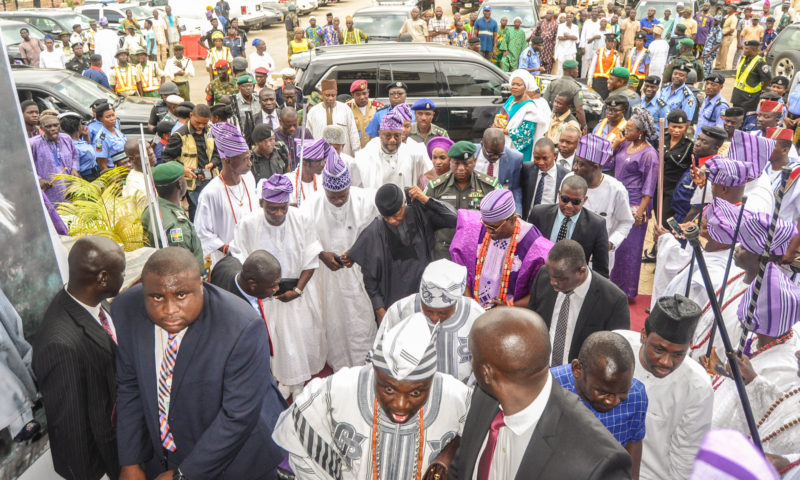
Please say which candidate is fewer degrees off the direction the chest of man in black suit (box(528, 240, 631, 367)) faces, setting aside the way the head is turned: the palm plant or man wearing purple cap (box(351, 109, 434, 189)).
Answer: the palm plant

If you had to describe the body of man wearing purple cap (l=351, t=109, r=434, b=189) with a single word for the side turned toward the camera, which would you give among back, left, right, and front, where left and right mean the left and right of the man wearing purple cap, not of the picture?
front

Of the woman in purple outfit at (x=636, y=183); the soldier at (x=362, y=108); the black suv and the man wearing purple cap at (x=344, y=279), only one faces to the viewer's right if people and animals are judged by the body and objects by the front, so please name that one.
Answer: the black suv

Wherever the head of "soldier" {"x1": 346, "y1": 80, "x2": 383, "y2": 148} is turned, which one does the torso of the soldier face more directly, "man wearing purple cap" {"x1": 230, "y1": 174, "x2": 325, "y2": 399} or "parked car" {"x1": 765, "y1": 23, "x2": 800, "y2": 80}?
the man wearing purple cap

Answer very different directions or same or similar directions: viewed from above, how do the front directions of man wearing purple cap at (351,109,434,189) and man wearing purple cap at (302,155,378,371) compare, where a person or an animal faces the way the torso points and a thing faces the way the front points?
same or similar directions

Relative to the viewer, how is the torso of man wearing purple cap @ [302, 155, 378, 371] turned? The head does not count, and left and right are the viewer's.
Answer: facing the viewer

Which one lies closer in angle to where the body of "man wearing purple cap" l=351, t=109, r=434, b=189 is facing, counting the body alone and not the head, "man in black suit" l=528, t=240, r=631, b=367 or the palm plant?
the man in black suit

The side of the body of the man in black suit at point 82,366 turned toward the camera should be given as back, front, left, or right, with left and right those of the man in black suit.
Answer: right

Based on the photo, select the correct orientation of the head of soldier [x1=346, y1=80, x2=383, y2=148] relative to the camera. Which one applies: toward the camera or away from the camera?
toward the camera

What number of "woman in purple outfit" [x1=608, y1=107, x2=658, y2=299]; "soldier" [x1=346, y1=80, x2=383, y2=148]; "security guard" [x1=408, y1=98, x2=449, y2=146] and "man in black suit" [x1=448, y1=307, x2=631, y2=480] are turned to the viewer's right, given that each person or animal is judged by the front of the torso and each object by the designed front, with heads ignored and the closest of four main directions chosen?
0

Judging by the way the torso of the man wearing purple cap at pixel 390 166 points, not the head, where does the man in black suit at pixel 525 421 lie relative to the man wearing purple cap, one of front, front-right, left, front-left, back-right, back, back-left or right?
front

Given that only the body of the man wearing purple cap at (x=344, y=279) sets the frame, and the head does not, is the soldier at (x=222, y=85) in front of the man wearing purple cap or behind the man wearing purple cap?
behind

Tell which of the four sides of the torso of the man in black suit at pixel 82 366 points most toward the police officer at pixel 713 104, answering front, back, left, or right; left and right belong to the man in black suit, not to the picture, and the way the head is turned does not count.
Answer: front

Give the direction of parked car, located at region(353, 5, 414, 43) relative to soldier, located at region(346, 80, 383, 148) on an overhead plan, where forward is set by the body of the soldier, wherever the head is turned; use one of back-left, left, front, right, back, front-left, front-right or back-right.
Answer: back

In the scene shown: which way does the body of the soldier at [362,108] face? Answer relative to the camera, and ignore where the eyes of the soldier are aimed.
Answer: toward the camera
